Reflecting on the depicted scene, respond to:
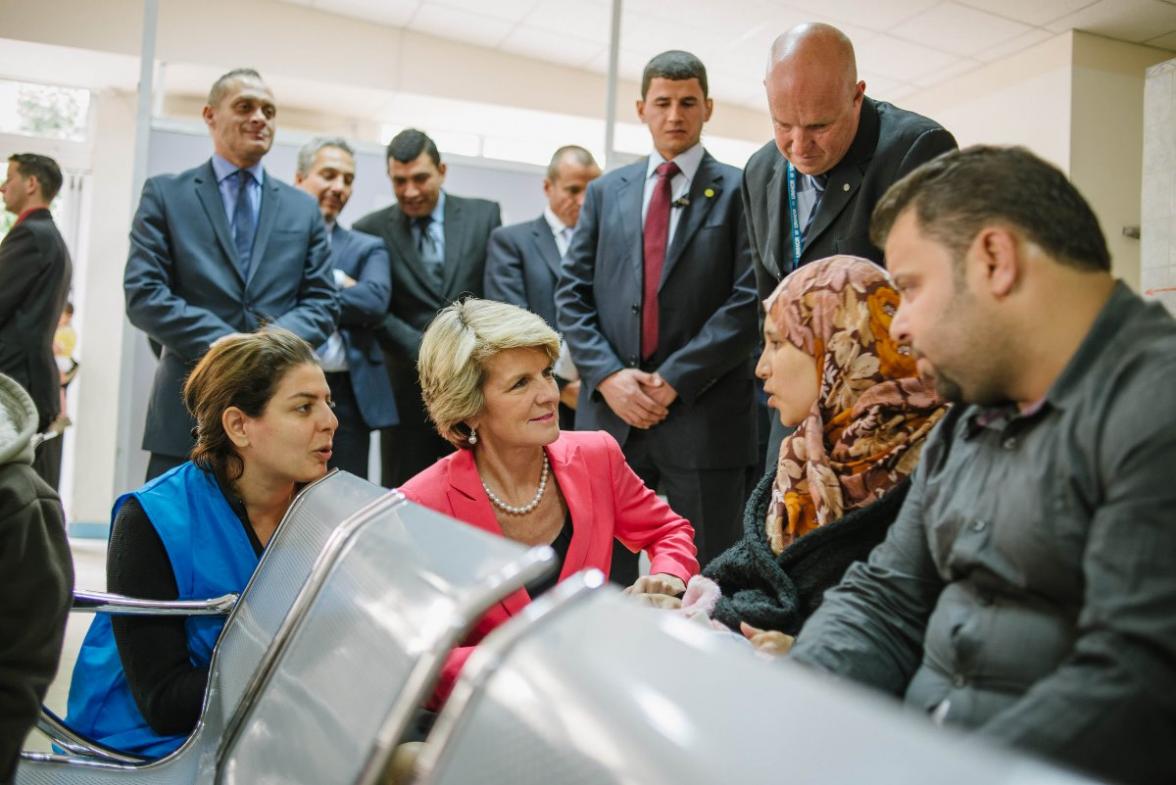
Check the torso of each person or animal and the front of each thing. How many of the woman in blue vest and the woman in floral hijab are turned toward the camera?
0

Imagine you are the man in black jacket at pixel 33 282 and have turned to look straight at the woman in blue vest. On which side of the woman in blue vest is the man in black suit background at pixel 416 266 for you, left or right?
left

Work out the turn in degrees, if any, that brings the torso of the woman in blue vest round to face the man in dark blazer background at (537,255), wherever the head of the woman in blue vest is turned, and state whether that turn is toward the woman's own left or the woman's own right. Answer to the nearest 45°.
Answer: approximately 45° to the woman's own left

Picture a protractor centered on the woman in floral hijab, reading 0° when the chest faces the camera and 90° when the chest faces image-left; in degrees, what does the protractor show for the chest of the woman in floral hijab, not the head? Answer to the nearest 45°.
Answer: approximately 90°

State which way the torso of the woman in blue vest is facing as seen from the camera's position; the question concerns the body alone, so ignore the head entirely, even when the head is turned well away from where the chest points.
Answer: to the viewer's right

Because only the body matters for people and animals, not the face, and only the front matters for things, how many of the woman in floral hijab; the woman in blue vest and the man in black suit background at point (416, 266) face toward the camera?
1

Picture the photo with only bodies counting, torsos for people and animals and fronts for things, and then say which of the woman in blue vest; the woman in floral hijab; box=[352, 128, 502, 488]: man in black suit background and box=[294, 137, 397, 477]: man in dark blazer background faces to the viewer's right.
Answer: the woman in blue vest

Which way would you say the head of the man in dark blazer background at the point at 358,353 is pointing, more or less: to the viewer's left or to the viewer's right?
to the viewer's right

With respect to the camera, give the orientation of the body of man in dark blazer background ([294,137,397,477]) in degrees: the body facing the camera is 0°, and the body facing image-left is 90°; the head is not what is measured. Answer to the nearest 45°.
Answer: approximately 45°

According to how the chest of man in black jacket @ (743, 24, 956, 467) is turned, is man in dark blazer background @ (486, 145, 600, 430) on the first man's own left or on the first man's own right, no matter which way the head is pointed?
on the first man's own right

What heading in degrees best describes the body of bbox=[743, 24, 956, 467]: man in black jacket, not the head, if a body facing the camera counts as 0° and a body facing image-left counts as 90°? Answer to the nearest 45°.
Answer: approximately 45°

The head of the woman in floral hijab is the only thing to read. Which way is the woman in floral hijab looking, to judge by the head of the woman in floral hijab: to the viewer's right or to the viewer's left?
to the viewer's left

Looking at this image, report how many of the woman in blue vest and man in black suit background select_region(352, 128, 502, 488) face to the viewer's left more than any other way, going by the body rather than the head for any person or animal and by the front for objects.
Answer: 0

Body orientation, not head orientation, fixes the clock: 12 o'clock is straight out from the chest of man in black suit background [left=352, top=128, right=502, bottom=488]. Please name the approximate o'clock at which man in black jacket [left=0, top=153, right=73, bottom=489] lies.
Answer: The man in black jacket is roughly at 4 o'clock from the man in black suit background.

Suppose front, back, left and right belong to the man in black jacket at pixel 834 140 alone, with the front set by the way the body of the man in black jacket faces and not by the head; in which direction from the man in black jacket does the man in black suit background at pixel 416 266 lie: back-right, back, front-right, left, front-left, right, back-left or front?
right
